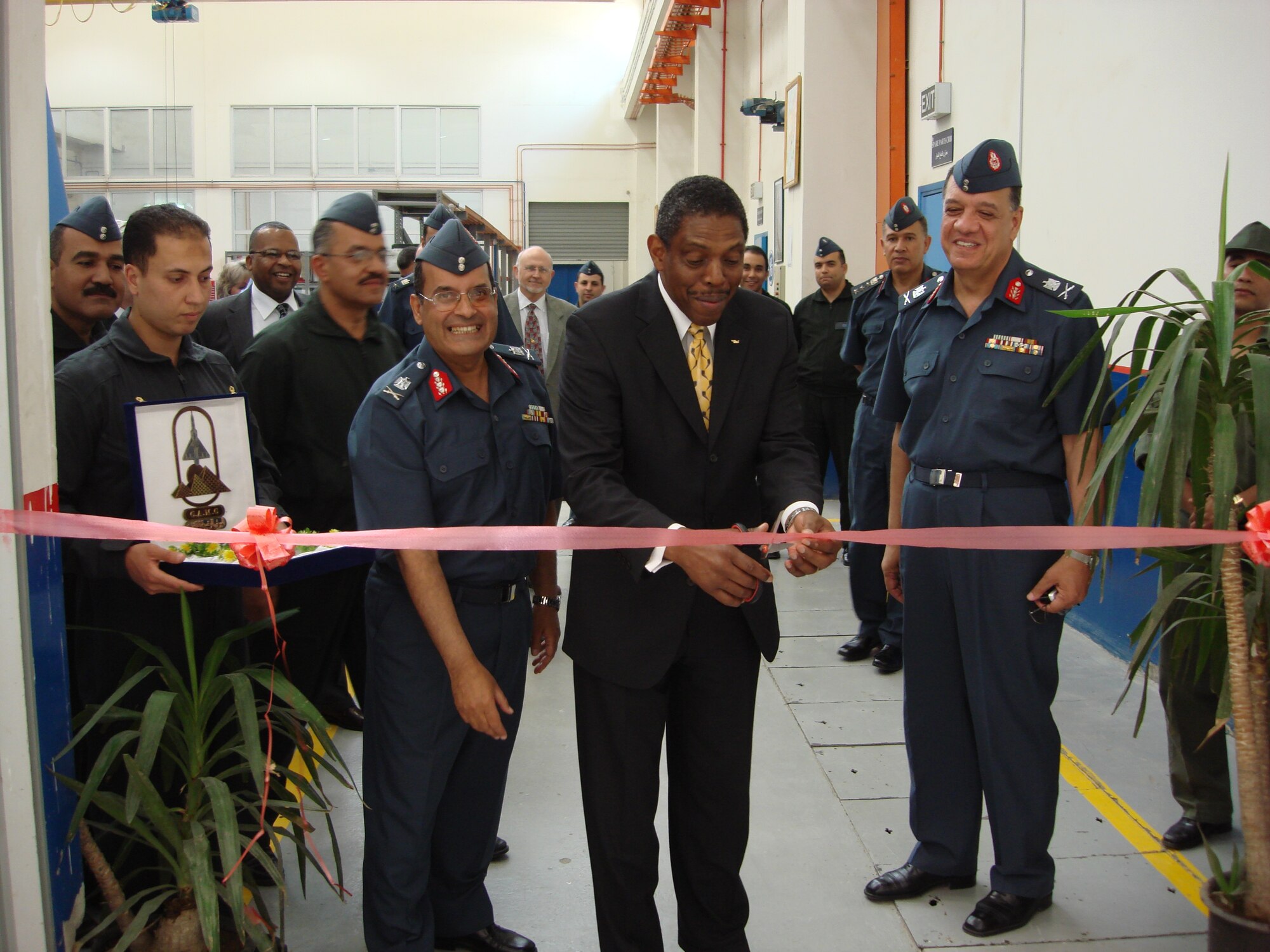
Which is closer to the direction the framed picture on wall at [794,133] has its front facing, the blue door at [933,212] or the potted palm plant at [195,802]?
the potted palm plant

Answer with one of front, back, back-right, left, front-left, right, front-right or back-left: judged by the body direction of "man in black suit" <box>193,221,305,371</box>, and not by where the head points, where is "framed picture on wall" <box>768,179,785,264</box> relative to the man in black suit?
left

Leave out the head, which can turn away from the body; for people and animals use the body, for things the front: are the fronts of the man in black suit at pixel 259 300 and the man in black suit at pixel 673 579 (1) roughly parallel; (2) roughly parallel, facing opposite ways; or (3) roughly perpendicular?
roughly parallel

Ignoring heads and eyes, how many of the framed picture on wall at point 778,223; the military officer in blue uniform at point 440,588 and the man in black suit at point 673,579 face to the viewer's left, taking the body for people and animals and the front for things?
1

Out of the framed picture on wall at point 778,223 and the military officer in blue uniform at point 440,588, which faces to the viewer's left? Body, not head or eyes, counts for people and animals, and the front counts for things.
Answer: the framed picture on wall

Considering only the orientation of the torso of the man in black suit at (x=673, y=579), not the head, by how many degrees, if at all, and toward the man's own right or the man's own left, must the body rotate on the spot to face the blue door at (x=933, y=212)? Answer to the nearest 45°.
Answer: approximately 135° to the man's own left

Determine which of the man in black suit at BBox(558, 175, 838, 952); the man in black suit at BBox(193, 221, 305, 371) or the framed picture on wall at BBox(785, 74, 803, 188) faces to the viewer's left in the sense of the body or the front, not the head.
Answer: the framed picture on wall

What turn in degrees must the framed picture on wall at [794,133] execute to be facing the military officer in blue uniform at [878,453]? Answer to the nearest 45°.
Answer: approximately 90° to its left

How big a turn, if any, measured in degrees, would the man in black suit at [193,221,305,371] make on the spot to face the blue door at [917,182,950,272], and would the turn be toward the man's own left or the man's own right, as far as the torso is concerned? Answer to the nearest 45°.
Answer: approximately 45° to the man's own left

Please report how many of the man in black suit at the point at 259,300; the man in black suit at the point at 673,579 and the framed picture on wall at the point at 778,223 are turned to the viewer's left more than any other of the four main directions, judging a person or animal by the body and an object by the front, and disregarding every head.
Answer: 1

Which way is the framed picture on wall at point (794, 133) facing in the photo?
to the viewer's left
